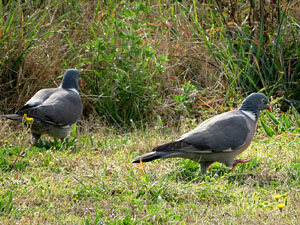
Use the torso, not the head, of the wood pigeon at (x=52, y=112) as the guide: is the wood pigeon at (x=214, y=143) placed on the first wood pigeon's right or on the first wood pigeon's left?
on the first wood pigeon's right

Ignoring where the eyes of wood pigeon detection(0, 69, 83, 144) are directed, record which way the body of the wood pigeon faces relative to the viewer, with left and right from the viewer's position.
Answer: facing away from the viewer and to the right of the viewer

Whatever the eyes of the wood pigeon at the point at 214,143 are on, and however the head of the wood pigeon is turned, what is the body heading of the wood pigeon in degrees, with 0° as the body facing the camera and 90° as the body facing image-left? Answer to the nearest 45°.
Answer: approximately 270°

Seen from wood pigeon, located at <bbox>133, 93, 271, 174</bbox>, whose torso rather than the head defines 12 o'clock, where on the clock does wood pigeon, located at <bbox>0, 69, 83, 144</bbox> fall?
wood pigeon, located at <bbox>0, 69, 83, 144</bbox> is roughly at 7 o'clock from wood pigeon, located at <bbox>133, 93, 271, 174</bbox>.
